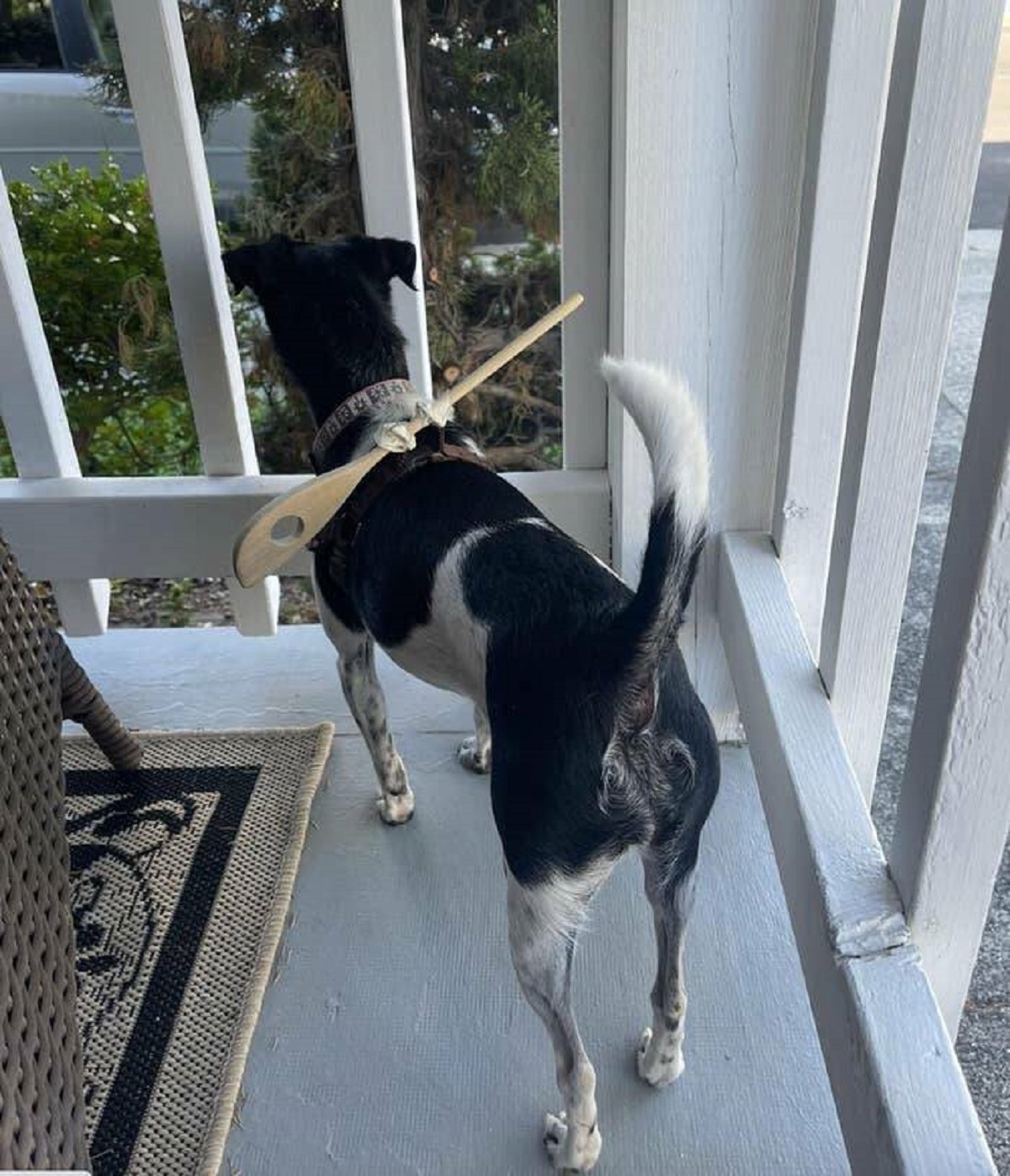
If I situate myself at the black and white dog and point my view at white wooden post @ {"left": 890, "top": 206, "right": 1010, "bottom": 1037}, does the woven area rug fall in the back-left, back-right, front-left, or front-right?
back-right

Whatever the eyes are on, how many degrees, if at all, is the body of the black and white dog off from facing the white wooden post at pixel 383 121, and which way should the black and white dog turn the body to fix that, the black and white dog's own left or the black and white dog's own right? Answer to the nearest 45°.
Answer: approximately 45° to the black and white dog's own right

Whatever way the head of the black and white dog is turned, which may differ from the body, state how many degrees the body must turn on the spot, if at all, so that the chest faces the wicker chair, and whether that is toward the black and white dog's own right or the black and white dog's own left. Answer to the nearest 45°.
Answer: approximately 45° to the black and white dog's own left

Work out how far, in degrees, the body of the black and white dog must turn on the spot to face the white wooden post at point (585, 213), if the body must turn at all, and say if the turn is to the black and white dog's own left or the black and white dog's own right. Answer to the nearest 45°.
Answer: approximately 45° to the black and white dog's own right

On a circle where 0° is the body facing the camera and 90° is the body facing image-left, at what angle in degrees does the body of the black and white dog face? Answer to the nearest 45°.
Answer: approximately 135°

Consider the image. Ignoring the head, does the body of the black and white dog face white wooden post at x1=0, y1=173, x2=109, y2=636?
yes
